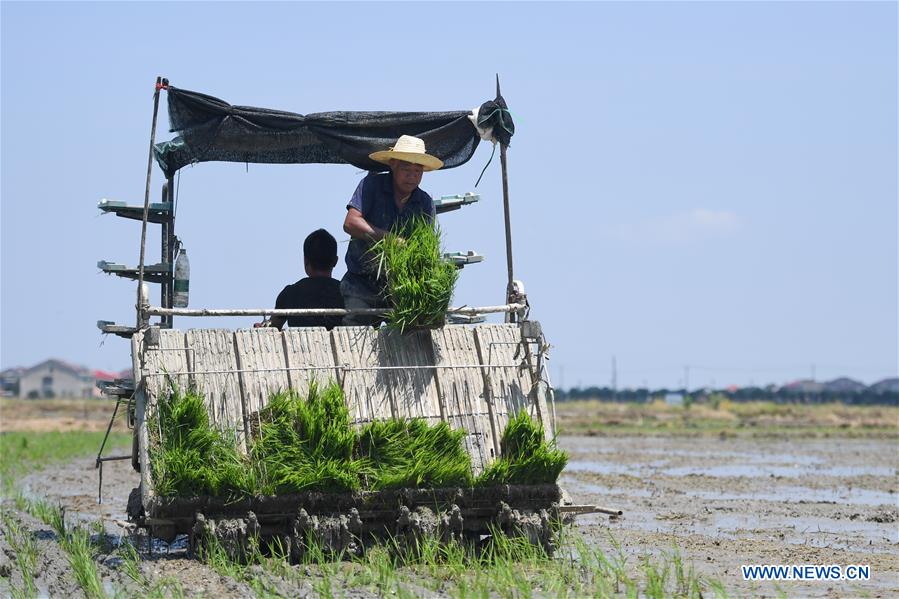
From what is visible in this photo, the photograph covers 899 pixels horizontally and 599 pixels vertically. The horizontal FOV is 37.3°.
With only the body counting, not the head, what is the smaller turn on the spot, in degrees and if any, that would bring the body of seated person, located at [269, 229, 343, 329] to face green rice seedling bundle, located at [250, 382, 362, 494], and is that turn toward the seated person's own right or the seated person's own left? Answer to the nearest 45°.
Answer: approximately 180°

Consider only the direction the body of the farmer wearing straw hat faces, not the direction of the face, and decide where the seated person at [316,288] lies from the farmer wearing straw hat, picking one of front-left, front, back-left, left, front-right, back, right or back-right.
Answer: back

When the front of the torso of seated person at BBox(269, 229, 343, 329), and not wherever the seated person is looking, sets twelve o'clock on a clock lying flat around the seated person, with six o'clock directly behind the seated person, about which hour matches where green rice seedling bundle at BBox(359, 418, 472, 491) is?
The green rice seedling bundle is roughly at 5 o'clock from the seated person.

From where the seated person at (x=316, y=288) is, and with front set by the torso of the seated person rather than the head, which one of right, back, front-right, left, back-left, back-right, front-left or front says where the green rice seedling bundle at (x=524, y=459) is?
back-right

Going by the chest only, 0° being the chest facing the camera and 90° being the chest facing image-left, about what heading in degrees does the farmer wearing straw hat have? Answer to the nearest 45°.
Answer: approximately 315°

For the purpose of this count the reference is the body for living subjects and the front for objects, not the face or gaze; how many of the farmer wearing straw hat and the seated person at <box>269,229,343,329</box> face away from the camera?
1

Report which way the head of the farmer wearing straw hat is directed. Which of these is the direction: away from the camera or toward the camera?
toward the camera

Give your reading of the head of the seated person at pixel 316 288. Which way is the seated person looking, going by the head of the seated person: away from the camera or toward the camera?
away from the camera

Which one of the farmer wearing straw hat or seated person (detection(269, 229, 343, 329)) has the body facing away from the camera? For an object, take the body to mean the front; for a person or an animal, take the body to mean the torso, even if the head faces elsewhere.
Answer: the seated person

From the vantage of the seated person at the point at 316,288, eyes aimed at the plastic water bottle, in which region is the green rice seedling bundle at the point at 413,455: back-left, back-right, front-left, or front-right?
back-left

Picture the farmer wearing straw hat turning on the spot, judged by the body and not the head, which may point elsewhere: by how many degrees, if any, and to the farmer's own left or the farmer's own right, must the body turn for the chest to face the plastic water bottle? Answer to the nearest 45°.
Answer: approximately 135° to the farmer's own right

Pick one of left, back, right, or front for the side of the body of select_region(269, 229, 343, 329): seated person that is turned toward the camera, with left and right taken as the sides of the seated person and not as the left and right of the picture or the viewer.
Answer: back
